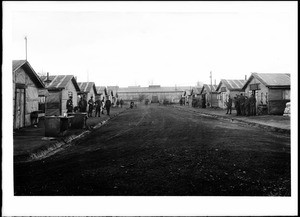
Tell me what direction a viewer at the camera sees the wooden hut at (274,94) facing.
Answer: facing the viewer and to the left of the viewer

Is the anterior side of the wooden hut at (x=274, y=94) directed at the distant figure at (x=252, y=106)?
yes

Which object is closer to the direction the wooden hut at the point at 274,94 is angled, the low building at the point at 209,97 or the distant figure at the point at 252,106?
the distant figure

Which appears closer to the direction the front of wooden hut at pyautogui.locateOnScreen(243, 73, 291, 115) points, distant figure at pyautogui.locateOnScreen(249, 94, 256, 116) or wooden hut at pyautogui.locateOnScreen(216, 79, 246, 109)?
the distant figure

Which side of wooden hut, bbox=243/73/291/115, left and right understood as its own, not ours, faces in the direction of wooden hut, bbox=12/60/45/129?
front

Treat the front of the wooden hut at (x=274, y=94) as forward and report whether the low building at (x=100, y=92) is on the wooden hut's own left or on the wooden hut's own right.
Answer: on the wooden hut's own right

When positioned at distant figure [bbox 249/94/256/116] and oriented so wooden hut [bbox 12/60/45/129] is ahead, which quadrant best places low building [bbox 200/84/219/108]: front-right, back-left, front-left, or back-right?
back-right

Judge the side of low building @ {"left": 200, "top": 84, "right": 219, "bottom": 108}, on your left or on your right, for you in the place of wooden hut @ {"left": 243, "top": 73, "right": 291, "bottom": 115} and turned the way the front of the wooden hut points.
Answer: on your right
